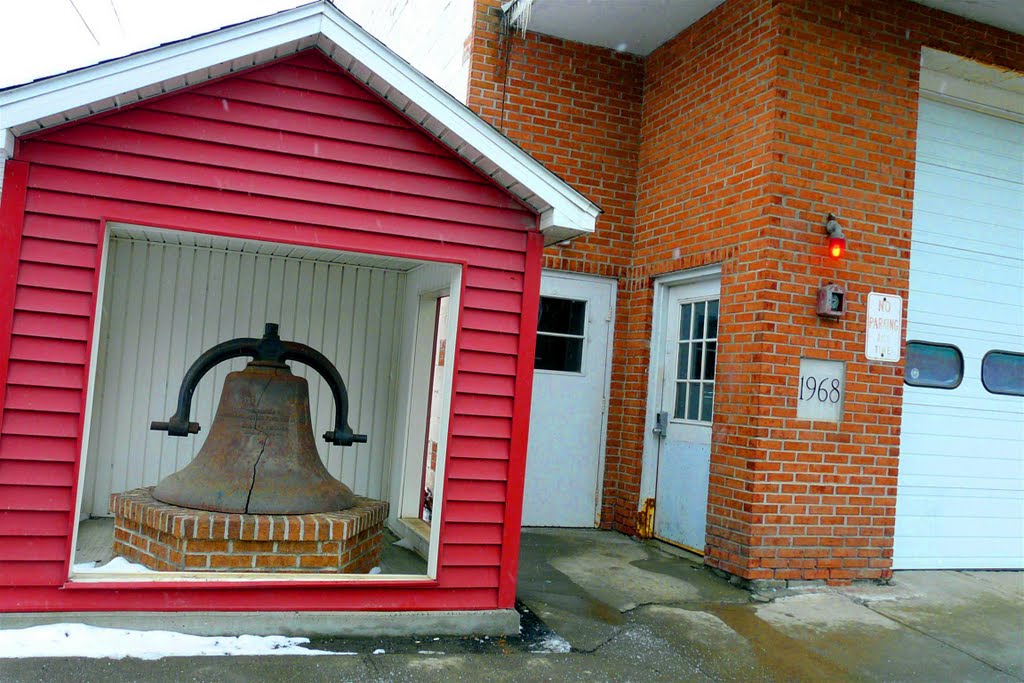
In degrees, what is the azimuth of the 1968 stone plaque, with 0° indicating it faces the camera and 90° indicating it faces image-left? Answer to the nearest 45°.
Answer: approximately 0°

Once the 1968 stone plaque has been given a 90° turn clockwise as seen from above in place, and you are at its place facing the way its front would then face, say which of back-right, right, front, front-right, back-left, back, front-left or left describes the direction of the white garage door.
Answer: back-right

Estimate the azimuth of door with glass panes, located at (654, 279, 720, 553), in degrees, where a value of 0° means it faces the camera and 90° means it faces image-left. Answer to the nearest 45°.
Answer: approximately 45°

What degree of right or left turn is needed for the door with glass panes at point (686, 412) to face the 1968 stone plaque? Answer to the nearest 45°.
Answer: approximately 90° to its left

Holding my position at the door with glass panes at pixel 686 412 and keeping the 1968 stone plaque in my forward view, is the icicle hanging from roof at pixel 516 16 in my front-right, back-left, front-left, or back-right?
back-right

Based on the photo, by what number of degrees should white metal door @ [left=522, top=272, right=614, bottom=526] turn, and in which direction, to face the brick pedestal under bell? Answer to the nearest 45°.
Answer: approximately 45° to its right

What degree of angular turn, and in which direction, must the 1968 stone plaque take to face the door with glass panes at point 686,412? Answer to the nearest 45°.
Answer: approximately 135° to its right

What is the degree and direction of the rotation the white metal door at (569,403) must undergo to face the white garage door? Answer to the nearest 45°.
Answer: approximately 90° to its left

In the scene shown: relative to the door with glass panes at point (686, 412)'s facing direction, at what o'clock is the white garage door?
The white garage door is roughly at 7 o'clock from the door with glass panes.
